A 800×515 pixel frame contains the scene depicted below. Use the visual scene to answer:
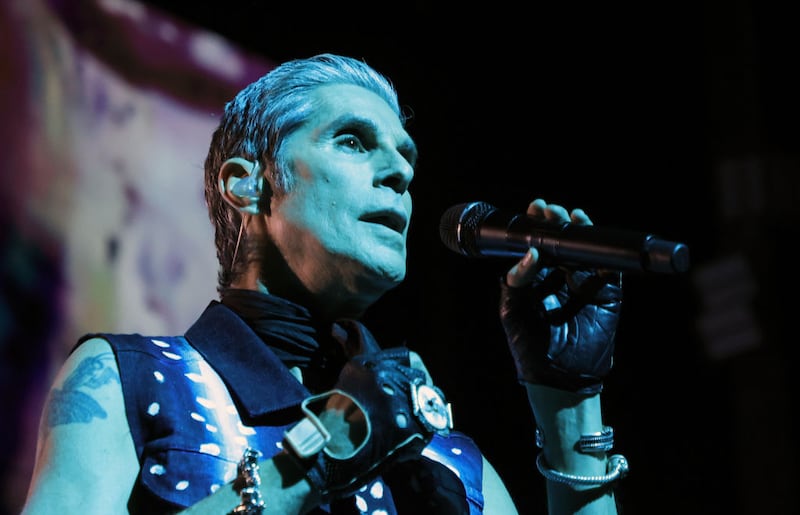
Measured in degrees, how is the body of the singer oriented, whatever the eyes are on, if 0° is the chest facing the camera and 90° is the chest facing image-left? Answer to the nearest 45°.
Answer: approximately 315°

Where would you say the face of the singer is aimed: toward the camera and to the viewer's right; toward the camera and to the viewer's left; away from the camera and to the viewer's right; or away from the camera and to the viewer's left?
toward the camera and to the viewer's right
